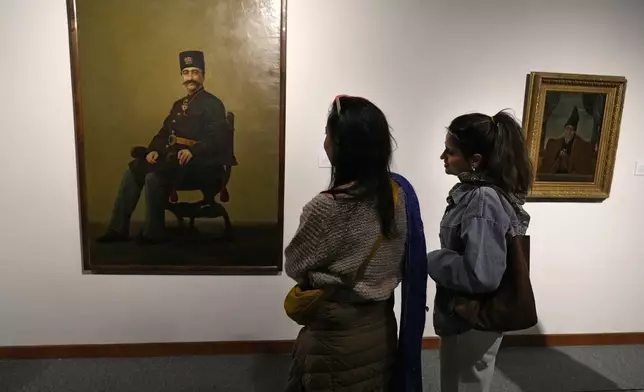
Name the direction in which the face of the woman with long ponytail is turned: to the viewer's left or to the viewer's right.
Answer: to the viewer's left

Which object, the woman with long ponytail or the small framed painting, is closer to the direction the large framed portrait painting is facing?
the woman with long ponytail

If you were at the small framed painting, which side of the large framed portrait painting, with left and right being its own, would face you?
left

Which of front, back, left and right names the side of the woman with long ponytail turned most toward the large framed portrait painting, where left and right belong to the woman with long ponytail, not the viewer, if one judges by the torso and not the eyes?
front

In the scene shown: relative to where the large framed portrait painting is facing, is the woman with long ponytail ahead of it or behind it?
ahead

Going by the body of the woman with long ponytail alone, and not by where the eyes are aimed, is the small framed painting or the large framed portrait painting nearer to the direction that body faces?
the large framed portrait painting

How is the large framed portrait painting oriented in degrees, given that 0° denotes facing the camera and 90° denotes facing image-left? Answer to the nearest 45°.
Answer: approximately 0°

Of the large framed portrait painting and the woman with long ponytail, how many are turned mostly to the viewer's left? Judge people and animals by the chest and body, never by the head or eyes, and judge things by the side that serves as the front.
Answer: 1

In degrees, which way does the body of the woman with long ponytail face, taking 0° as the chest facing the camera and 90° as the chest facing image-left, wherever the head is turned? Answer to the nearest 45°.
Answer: approximately 90°
